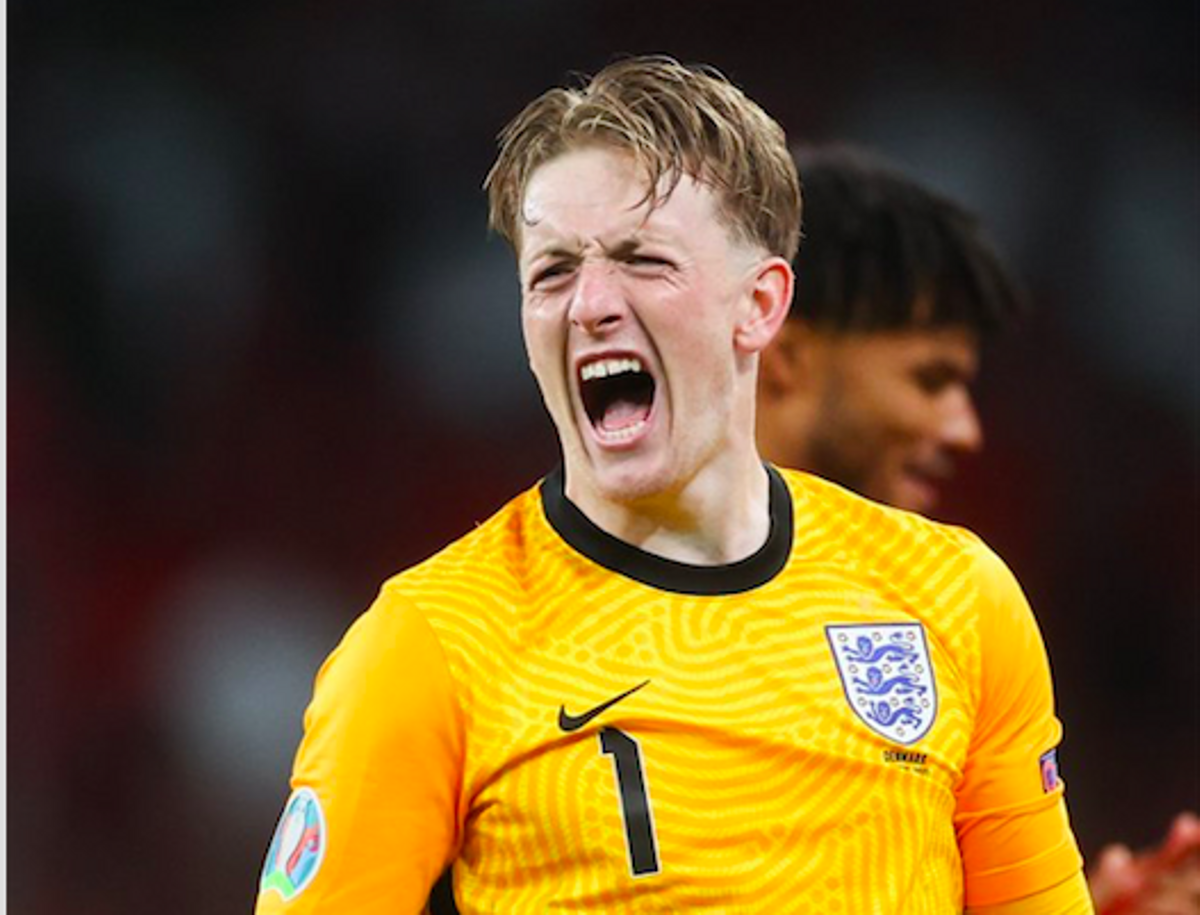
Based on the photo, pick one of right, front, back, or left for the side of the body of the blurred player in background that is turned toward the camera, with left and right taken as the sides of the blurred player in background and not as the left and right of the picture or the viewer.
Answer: right
